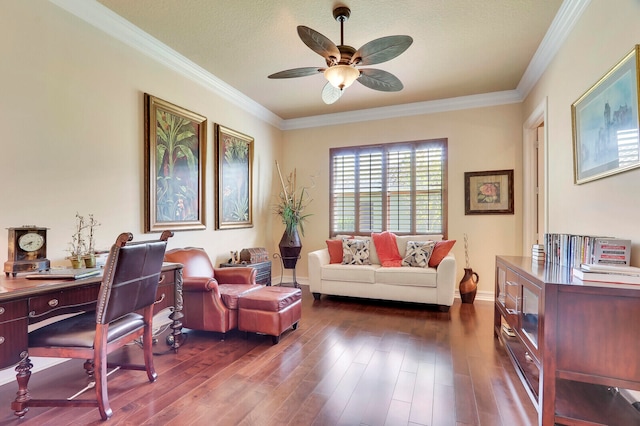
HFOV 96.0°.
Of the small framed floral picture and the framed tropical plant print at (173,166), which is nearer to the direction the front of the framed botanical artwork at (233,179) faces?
the small framed floral picture

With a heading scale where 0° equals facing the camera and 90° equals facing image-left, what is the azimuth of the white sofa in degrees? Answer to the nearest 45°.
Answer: approximately 0°

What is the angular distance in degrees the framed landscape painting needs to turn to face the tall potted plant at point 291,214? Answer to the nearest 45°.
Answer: approximately 45° to its right

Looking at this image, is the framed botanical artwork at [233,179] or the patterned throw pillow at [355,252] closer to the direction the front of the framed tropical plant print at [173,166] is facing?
the patterned throw pillow

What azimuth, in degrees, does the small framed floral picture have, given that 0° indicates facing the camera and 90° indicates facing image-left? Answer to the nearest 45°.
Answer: approximately 0°

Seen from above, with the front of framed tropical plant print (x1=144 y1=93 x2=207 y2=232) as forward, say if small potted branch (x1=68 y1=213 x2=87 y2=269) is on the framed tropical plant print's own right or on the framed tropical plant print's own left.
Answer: on the framed tropical plant print's own right

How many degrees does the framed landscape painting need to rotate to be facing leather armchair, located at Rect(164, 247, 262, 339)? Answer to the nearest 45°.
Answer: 0° — it already faces it

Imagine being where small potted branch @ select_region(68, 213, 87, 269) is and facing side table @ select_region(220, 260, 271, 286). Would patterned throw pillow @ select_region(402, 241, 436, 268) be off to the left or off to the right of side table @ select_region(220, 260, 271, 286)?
right

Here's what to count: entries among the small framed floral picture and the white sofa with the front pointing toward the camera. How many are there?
2

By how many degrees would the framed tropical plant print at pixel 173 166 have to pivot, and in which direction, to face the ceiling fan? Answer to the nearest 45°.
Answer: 0° — it already faces it

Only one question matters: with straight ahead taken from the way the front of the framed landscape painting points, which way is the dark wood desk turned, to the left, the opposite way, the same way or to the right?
the opposite way

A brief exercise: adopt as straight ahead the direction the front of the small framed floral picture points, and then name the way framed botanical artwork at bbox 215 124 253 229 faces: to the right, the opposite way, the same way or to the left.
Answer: to the left
